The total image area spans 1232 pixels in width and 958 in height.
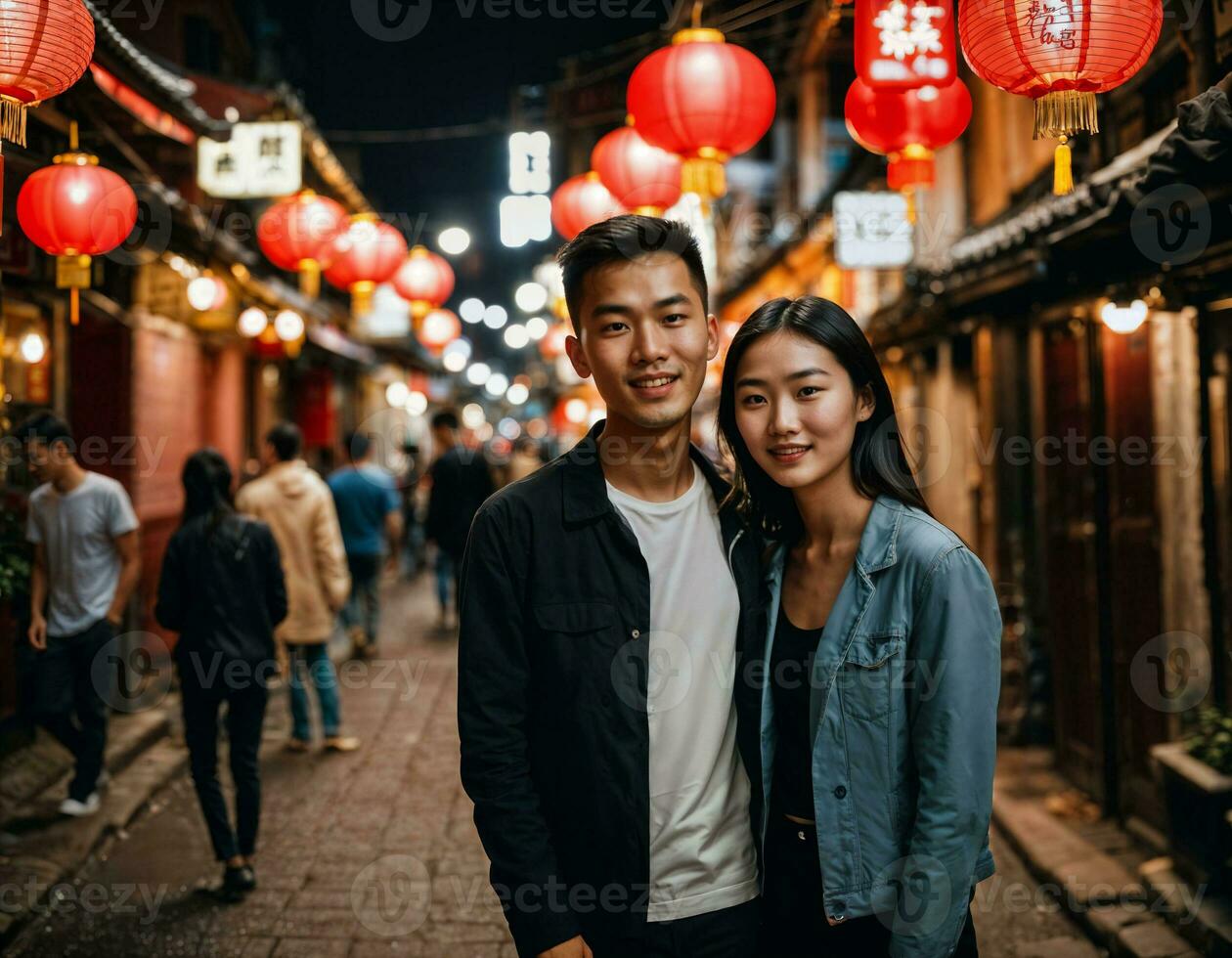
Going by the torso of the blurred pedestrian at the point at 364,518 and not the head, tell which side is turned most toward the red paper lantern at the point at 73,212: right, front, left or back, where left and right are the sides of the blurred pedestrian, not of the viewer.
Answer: back

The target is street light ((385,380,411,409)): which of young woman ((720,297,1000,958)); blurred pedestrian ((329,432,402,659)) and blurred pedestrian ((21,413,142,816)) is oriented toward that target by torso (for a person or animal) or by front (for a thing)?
blurred pedestrian ((329,432,402,659))

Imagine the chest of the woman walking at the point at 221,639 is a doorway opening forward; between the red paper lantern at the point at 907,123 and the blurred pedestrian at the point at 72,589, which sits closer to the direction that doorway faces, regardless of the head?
the blurred pedestrian

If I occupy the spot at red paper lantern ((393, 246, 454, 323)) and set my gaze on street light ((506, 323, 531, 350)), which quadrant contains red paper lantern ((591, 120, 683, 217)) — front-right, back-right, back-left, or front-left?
back-right

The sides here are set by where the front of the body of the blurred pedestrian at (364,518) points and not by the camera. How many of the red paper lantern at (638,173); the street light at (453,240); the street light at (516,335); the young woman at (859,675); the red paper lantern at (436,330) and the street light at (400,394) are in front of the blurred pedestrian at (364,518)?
4

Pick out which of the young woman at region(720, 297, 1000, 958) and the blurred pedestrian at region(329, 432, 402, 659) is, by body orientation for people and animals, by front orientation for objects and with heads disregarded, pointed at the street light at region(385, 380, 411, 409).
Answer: the blurred pedestrian

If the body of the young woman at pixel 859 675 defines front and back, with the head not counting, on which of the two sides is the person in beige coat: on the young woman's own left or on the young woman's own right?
on the young woman's own right

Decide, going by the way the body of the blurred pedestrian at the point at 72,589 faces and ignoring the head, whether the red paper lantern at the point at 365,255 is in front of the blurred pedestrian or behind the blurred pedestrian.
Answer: behind

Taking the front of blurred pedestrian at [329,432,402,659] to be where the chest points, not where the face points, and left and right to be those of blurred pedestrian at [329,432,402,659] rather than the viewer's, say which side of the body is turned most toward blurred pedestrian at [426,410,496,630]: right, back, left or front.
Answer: right

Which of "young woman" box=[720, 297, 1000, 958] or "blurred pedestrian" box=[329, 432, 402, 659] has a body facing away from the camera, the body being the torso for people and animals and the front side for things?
the blurred pedestrian

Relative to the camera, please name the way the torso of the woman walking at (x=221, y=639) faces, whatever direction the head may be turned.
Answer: away from the camera

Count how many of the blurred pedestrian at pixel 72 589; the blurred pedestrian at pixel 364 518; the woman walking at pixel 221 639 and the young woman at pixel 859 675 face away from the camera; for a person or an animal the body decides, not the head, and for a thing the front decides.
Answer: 2

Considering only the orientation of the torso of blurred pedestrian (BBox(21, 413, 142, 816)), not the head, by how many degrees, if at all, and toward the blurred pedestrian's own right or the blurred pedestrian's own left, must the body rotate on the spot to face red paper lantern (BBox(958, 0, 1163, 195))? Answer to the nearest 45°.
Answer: approximately 90° to the blurred pedestrian's own left

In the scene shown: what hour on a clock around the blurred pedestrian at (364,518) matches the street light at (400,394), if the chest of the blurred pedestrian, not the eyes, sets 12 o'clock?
The street light is roughly at 12 o'clock from the blurred pedestrian.

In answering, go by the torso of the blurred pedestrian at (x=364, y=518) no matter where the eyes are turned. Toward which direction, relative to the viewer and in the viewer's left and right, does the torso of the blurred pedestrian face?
facing away from the viewer

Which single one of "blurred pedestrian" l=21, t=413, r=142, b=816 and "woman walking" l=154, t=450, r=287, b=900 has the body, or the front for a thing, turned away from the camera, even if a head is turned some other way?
the woman walking
